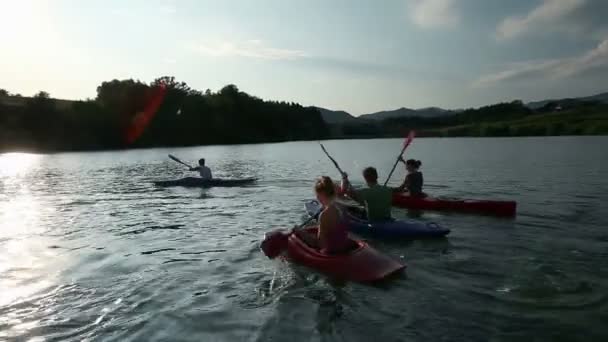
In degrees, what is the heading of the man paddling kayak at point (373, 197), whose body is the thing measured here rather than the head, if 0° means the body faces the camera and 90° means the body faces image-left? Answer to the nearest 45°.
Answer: approximately 135°

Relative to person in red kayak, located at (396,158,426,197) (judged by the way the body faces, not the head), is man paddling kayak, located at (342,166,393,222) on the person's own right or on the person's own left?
on the person's own left

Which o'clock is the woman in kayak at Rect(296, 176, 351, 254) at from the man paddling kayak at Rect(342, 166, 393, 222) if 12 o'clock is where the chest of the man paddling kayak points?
The woman in kayak is roughly at 8 o'clock from the man paddling kayak.

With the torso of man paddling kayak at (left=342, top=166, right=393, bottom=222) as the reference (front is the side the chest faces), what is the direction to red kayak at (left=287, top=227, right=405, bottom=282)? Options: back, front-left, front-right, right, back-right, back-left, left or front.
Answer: back-left

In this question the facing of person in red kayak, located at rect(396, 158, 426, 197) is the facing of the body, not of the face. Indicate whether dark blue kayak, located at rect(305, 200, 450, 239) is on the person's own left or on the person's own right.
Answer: on the person's own left

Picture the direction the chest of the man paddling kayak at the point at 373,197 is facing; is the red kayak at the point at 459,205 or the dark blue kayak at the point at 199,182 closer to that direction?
the dark blue kayak

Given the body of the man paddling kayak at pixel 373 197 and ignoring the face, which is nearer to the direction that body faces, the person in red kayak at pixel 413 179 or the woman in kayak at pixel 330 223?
the person in red kayak

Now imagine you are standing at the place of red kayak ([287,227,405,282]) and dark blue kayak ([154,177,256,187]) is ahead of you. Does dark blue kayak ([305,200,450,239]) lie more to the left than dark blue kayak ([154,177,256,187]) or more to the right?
right

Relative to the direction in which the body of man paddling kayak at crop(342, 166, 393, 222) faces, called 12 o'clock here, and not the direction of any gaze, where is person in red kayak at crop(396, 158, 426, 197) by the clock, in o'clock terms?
The person in red kayak is roughly at 2 o'clock from the man paddling kayak.

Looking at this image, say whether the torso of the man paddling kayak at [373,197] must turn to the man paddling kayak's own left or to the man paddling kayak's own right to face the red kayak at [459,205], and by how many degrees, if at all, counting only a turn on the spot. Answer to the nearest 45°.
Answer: approximately 90° to the man paddling kayak's own right

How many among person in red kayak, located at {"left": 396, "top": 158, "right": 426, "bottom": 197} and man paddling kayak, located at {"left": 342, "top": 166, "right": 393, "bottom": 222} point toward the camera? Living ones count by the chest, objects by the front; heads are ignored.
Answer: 0
